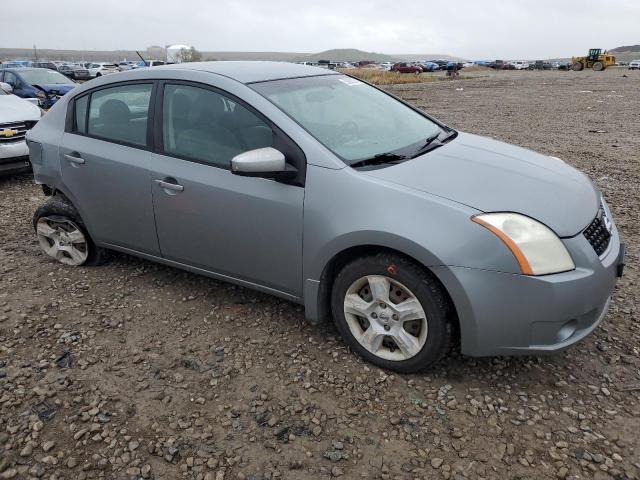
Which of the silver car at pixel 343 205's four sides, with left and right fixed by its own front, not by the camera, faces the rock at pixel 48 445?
right

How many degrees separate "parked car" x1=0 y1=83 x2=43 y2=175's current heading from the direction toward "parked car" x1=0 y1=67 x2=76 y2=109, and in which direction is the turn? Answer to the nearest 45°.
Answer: approximately 135° to its left

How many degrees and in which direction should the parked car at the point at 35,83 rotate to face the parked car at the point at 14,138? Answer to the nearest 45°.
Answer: approximately 45° to its right

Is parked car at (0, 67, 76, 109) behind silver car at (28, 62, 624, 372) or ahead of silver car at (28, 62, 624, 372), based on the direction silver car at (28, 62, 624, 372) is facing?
behind

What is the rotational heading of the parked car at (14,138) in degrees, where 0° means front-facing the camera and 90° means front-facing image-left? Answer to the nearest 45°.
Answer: approximately 315°

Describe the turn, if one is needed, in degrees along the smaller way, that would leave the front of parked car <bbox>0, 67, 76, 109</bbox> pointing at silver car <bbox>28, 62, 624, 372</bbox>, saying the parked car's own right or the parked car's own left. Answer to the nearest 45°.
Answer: approximately 45° to the parked car's own right
